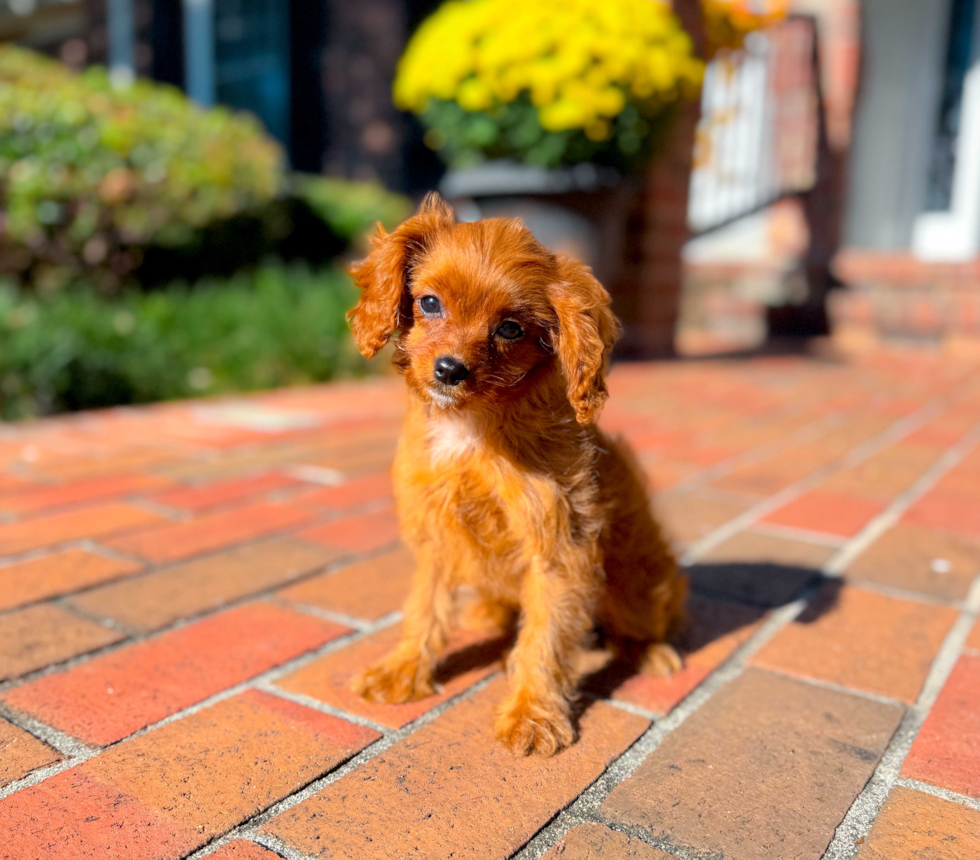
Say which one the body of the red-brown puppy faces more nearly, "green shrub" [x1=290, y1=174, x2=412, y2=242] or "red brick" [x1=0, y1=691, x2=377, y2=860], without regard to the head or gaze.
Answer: the red brick

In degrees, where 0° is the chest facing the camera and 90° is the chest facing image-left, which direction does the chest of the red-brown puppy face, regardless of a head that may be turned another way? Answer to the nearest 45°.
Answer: approximately 45°

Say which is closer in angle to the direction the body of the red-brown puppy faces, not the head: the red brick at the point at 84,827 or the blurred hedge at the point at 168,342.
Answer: the red brick

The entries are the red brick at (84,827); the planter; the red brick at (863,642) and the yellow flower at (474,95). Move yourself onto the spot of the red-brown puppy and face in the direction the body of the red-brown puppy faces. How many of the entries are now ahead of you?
1

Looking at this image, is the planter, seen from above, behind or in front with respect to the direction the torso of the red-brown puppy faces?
behind

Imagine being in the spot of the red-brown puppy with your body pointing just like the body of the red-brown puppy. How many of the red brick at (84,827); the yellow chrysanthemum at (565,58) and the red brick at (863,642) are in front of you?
1

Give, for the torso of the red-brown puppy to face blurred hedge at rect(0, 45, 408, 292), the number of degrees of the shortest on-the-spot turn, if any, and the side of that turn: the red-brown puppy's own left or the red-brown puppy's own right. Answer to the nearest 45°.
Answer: approximately 90° to the red-brown puppy's own right

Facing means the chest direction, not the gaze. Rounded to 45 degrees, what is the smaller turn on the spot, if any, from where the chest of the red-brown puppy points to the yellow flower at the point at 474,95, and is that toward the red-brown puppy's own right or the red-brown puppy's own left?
approximately 135° to the red-brown puppy's own right

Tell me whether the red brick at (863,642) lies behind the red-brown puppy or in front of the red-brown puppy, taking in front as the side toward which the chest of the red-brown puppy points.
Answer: behind

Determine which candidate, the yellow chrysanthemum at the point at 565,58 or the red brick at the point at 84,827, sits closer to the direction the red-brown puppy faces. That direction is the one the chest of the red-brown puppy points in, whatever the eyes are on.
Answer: the red brick

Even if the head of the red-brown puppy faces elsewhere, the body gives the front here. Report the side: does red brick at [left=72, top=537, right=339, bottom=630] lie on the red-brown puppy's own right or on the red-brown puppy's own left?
on the red-brown puppy's own right

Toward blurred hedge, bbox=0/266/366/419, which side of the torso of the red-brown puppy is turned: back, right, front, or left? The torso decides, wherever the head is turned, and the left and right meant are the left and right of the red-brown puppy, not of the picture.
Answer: right
